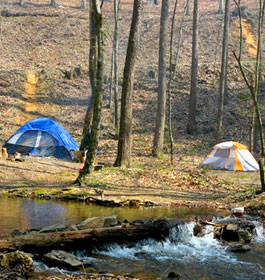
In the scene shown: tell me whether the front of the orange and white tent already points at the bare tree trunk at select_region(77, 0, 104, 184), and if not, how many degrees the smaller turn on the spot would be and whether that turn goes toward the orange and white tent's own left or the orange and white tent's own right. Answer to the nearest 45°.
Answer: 0° — it already faces it

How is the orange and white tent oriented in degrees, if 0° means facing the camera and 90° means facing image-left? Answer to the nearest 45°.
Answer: approximately 45°

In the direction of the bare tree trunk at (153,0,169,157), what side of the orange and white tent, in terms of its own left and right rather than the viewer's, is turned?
right

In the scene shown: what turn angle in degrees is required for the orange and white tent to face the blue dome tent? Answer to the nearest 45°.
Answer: approximately 45° to its right

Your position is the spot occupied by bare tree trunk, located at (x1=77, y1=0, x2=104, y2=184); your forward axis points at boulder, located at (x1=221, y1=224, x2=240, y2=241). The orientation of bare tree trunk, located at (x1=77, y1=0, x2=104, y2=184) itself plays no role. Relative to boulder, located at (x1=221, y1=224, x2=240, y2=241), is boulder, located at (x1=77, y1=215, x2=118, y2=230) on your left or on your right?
right

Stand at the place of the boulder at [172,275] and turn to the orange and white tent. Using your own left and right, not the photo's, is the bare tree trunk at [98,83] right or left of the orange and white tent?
left

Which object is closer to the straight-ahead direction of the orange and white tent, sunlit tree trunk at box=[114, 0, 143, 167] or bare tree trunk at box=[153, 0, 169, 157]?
the sunlit tree trunk

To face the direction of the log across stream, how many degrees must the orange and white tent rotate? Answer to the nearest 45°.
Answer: approximately 45° to its left

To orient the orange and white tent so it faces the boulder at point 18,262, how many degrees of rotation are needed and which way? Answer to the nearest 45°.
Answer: approximately 45° to its left
